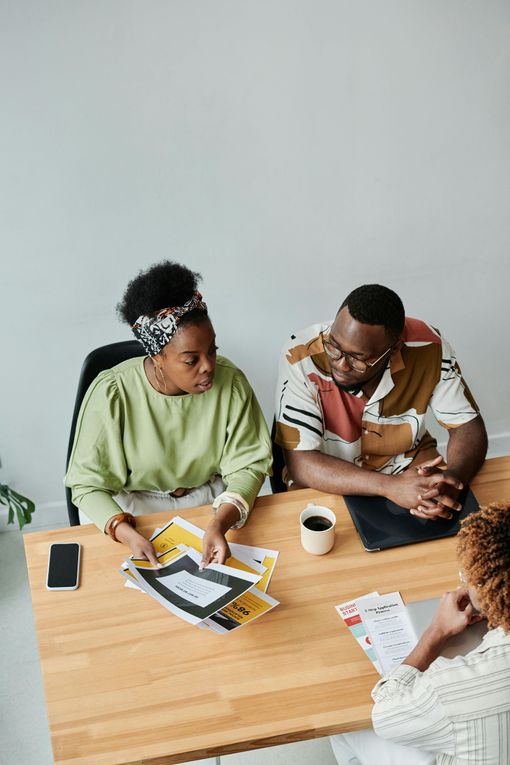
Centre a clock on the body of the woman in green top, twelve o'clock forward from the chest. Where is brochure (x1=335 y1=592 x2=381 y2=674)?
The brochure is roughly at 11 o'clock from the woman in green top.

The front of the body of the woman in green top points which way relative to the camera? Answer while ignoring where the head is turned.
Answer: toward the camera

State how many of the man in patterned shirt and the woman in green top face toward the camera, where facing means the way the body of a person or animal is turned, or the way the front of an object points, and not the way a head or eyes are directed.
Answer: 2

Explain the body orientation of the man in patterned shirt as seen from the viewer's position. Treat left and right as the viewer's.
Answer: facing the viewer

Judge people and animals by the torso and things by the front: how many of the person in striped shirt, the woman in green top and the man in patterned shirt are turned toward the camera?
2

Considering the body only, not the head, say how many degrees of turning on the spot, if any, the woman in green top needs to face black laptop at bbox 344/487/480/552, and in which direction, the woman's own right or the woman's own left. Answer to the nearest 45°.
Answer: approximately 45° to the woman's own left

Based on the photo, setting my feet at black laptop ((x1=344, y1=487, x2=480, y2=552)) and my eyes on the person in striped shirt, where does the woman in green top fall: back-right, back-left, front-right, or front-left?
back-right

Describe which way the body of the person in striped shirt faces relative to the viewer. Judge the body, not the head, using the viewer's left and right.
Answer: facing away from the viewer and to the left of the viewer

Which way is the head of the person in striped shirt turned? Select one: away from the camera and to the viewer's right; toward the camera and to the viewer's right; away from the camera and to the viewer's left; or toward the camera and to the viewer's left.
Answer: away from the camera and to the viewer's left

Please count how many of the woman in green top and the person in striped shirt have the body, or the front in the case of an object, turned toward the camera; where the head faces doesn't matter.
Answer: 1

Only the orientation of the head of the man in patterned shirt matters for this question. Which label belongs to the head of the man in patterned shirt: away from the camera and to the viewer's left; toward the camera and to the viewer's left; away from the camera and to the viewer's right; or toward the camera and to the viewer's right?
toward the camera and to the viewer's left

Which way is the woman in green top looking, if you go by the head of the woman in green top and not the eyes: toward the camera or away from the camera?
toward the camera

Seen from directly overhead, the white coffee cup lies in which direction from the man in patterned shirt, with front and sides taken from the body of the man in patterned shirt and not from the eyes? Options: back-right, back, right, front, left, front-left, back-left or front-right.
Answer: front

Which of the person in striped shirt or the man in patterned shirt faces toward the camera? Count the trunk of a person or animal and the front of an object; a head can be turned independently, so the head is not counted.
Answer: the man in patterned shirt

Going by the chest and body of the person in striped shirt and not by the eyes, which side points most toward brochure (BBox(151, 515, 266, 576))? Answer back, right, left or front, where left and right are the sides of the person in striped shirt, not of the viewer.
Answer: front

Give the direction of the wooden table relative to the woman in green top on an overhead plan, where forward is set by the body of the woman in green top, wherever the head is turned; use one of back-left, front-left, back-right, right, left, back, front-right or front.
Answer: front
